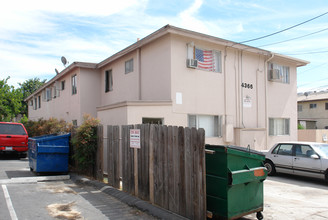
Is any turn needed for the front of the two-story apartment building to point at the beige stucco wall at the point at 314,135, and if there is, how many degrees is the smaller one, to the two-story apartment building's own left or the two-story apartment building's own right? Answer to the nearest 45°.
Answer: approximately 90° to the two-story apartment building's own left

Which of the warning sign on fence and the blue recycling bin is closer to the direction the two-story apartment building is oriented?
the warning sign on fence

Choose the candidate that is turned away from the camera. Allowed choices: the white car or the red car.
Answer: the red car

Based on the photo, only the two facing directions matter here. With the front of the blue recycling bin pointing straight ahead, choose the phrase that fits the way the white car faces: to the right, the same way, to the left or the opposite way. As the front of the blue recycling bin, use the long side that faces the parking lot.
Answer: to the left

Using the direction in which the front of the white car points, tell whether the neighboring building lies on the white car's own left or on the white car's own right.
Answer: on the white car's own left
